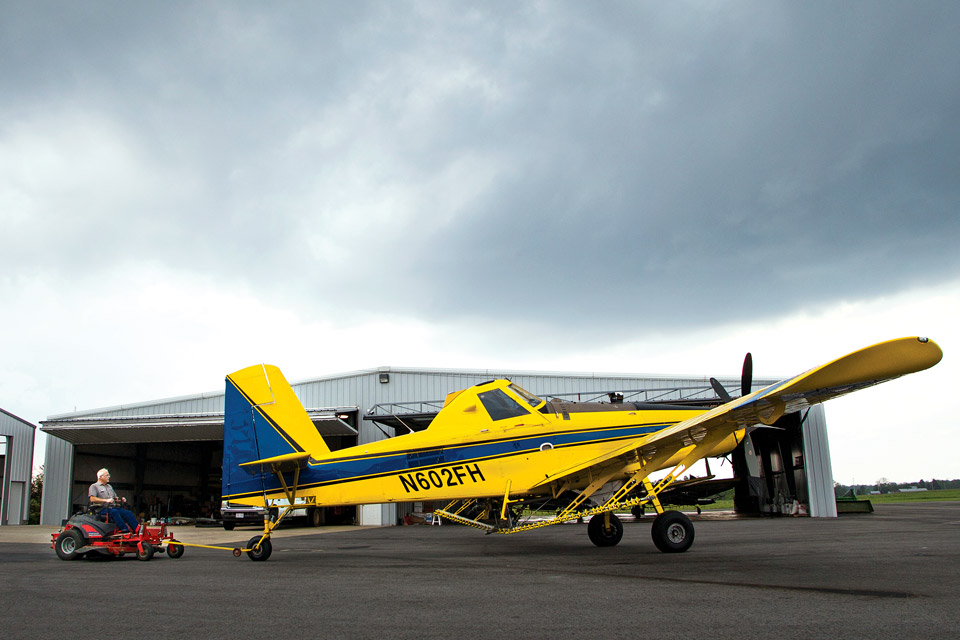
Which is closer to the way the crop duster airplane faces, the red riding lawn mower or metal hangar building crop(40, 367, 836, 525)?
the metal hangar building

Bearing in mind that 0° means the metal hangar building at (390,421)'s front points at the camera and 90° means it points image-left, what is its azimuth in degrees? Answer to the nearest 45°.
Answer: approximately 0°

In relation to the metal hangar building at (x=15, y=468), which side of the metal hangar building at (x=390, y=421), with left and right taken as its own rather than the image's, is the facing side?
right

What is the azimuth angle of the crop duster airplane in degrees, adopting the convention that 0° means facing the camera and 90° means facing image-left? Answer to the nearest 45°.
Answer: approximately 225°

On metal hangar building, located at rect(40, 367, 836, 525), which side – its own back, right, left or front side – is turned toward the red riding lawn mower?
front

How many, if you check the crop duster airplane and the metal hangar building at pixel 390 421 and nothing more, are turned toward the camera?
1

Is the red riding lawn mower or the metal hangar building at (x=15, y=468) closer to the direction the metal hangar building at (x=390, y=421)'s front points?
the red riding lawn mower

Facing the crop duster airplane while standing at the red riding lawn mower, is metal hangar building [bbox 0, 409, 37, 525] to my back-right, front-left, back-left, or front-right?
back-left

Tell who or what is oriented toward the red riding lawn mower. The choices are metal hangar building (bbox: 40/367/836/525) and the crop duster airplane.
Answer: the metal hangar building

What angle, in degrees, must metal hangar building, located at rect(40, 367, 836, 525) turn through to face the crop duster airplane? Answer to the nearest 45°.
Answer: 0° — it already faces it

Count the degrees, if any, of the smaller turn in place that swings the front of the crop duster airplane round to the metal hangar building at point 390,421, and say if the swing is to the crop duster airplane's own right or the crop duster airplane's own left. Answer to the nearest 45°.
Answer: approximately 45° to the crop duster airplane's own left
